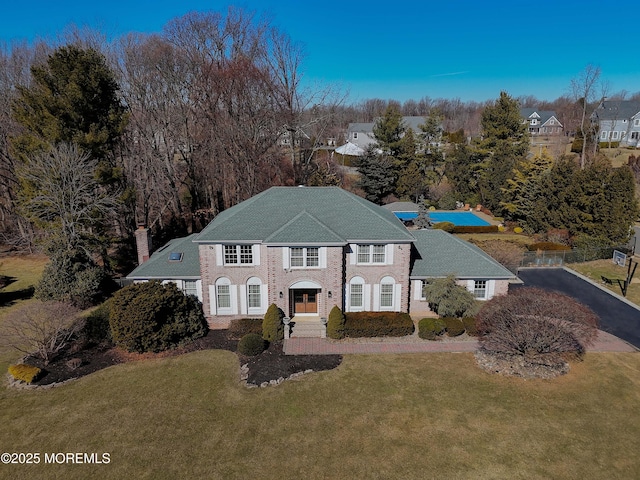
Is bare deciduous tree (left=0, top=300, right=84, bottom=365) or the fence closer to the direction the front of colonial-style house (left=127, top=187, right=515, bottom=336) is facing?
the bare deciduous tree

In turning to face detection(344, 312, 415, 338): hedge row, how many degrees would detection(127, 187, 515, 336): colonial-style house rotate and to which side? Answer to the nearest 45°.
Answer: approximately 90° to its left

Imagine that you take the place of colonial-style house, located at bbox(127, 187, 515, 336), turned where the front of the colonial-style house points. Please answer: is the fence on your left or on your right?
on your left

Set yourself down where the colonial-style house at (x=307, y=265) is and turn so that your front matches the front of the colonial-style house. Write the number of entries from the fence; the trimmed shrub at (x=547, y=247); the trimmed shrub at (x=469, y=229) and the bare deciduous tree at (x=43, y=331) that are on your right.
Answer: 1

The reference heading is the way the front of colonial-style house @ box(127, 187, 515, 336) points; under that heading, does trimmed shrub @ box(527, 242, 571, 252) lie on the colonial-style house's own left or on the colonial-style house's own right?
on the colonial-style house's own left

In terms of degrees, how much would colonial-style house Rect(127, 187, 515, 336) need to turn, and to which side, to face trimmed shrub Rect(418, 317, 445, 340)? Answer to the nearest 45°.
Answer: approximately 90° to its left

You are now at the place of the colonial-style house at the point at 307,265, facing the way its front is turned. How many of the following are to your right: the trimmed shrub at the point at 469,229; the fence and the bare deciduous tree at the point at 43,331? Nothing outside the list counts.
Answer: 1

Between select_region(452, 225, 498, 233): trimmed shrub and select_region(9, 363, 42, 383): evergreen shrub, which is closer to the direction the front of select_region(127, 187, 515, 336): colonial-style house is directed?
the evergreen shrub

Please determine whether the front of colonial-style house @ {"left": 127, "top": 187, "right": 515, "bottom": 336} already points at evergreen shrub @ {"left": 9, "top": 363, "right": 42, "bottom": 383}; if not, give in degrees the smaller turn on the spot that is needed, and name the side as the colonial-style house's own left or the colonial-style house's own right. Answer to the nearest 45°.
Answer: approximately 45° to the colonial-style house's own right

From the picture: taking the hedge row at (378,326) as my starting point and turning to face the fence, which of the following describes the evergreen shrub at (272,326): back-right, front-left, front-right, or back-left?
back-left

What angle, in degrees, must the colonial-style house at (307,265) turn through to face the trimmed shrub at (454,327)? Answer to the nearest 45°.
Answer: approximately 90° to its left

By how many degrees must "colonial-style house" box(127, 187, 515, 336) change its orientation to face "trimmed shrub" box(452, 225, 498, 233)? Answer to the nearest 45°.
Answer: approximately 135° to its left

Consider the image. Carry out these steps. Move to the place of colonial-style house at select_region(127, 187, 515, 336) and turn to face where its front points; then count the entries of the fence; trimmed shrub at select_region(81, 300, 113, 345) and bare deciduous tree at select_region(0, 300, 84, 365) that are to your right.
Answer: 2

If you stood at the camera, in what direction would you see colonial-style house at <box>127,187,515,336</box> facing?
facing the viewer
